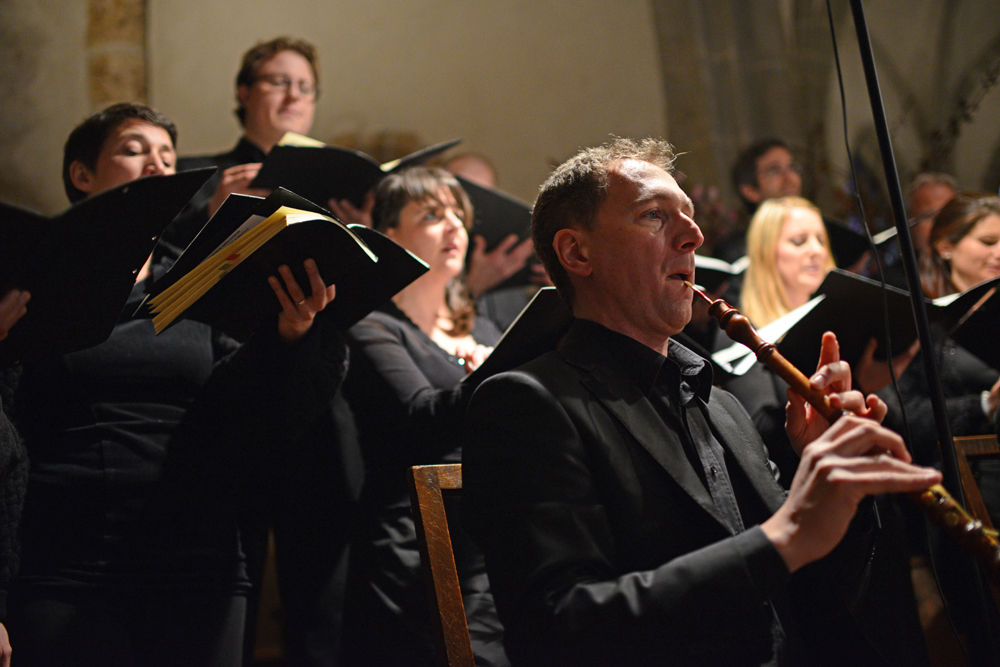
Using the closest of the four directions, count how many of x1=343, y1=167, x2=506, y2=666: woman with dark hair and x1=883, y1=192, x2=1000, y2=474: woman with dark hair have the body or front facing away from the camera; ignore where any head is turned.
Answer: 0

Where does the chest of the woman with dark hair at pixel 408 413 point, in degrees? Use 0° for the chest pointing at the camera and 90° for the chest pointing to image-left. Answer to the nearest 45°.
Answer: approximately 315°

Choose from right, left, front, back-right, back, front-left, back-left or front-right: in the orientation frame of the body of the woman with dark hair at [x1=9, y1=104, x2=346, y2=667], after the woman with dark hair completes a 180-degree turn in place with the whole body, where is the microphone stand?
back

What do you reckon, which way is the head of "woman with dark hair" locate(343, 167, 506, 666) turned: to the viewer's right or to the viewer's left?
to the viewer's right

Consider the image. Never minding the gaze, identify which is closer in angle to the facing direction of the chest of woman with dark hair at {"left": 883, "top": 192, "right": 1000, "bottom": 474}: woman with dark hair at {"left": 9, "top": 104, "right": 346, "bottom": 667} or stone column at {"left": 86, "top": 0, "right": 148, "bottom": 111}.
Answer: the woman with dark hair

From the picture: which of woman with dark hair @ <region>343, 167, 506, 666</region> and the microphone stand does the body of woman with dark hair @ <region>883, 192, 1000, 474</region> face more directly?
the microphone stand

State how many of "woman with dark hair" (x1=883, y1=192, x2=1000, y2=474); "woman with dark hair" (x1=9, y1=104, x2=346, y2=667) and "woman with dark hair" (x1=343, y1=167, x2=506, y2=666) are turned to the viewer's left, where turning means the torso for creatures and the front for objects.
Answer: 0

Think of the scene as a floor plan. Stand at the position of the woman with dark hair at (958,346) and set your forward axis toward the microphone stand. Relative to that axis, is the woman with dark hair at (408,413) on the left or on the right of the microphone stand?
right

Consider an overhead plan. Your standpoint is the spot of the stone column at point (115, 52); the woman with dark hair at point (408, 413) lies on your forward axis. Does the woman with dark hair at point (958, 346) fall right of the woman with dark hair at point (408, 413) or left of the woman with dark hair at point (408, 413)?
left

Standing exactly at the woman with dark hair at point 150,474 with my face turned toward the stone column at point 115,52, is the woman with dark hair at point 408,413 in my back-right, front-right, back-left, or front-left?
front-right

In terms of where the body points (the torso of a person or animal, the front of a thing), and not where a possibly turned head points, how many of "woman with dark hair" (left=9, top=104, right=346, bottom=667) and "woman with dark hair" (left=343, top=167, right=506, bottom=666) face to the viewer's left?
0

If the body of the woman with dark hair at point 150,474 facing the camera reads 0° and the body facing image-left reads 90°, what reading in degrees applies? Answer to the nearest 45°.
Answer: approximately 315°

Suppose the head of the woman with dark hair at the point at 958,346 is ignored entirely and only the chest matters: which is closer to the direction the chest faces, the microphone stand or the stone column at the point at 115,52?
the microphone stand

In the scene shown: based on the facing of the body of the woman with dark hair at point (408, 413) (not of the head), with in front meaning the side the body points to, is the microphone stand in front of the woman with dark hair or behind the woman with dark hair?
in front

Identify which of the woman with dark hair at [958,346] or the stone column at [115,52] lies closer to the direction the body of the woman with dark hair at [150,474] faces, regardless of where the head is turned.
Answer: the woman with dark hair

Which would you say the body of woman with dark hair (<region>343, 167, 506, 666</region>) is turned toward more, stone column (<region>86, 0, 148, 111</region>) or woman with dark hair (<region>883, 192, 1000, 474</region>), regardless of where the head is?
the woman with dark hair

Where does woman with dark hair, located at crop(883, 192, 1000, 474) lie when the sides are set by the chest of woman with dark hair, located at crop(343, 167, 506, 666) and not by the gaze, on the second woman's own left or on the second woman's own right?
on the second woman's own left
